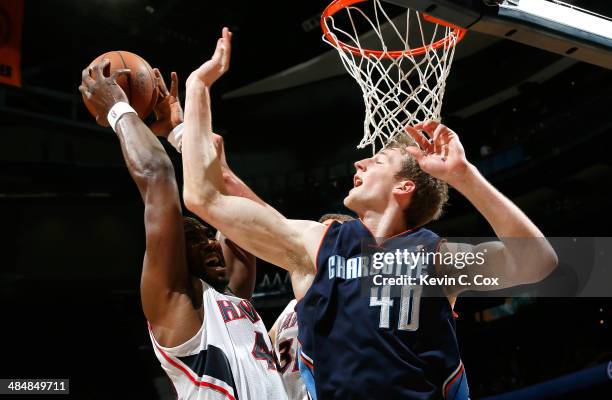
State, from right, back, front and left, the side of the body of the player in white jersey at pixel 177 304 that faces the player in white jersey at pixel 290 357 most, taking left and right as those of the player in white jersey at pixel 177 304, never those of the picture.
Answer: left

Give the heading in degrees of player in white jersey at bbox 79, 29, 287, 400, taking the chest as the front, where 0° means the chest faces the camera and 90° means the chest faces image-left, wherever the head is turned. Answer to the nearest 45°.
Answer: approximately 315°

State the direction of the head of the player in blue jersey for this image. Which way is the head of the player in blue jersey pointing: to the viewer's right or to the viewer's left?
to the viewer's left

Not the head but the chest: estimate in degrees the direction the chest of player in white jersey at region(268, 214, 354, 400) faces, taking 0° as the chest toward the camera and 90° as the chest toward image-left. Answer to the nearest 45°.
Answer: approximately 45°

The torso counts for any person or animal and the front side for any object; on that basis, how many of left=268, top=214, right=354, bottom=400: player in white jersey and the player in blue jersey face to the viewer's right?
0

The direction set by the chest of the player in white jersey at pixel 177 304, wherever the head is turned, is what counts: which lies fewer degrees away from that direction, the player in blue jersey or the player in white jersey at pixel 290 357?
the player in blue jersey
